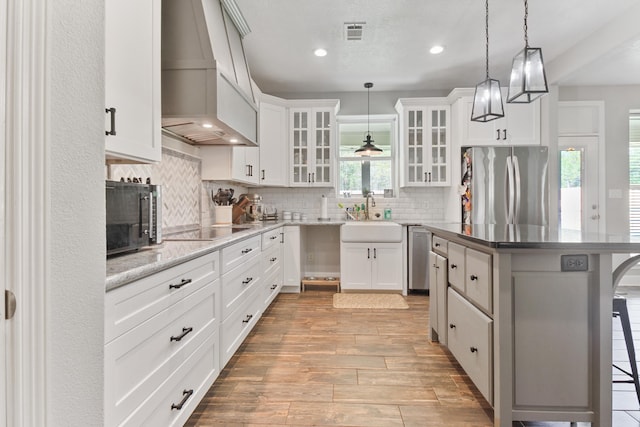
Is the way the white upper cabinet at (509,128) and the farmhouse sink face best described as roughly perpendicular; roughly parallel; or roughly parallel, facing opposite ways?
roughly parallel

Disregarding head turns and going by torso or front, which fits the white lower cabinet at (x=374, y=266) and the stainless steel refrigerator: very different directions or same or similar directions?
same or similar directions

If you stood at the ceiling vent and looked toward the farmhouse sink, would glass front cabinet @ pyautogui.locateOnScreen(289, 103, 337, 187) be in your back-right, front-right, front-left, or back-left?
front-left

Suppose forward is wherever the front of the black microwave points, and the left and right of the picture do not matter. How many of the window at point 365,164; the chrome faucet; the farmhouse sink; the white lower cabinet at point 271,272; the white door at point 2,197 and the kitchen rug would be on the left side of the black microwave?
5

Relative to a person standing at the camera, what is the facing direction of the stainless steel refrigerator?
facing the viewer

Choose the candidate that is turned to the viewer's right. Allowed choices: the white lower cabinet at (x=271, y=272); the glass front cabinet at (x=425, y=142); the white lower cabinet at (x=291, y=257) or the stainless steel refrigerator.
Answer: the white lower cabinet at (x=271, y=272)

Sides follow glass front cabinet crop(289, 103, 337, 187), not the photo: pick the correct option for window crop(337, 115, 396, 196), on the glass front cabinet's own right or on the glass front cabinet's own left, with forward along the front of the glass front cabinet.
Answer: on the glass front cabinet's own left

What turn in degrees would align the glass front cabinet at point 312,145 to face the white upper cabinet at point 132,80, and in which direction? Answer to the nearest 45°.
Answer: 0° — it already faces it

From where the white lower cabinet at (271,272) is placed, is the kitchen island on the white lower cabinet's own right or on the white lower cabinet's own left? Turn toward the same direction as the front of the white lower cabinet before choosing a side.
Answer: on the white lower cabinet's own right

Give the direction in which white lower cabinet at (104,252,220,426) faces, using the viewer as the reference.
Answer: facing the viewer and to the right of the viewer

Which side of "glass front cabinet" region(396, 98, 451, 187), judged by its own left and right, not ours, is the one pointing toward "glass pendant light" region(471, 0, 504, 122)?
front

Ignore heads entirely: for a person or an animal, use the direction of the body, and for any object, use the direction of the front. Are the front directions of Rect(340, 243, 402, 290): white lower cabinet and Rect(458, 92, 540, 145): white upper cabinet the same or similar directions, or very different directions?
same or similar directions

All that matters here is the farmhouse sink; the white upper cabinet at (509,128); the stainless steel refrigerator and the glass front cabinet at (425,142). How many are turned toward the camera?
4

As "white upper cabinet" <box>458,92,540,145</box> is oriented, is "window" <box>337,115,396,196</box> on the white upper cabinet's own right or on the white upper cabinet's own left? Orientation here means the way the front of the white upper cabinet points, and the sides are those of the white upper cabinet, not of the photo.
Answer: on the white upper cabinet's own right

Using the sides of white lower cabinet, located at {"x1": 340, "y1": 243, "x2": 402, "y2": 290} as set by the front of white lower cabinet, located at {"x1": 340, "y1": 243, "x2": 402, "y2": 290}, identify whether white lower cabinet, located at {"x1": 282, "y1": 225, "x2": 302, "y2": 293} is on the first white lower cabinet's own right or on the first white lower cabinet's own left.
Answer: on the first white lower cabinet's own right

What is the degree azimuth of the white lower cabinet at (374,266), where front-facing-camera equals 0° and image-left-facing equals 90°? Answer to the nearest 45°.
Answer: approximately 0°

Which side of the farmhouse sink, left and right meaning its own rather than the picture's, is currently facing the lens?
front

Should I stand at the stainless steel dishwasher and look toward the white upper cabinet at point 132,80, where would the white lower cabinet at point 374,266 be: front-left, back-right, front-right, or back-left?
front-right
